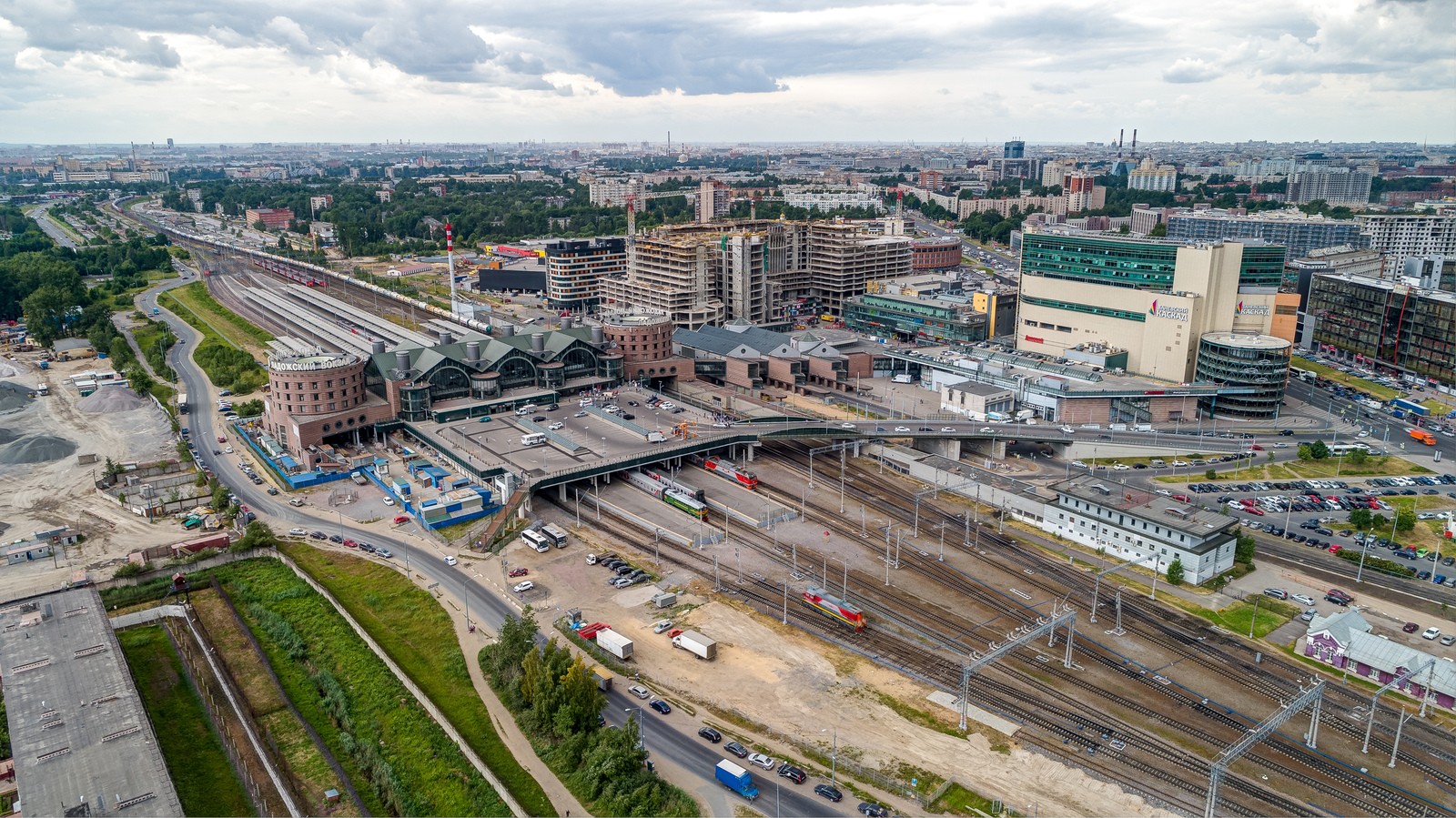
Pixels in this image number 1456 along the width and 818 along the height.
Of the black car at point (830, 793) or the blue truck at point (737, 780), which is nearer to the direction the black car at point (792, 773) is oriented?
the blue truck

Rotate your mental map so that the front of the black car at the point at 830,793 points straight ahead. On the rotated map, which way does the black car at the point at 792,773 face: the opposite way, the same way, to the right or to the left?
the same way

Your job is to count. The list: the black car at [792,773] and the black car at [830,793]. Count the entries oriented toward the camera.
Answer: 0

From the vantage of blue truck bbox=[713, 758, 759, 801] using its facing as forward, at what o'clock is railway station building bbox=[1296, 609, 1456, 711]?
The railway station building is roughly at 10 o'clock from the blue truck.

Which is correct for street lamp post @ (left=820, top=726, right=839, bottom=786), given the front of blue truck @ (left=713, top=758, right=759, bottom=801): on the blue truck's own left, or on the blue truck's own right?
on the blue truck's own left

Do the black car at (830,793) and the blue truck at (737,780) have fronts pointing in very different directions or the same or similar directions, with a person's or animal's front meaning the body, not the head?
very different directions

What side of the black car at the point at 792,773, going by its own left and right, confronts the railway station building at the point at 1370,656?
right

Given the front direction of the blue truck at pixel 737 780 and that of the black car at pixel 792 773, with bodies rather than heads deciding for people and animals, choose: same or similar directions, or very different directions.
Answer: very different directions

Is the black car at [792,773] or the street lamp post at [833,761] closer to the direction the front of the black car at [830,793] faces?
the black car

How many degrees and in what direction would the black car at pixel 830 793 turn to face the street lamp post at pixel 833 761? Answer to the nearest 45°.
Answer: approximately 45° to its right

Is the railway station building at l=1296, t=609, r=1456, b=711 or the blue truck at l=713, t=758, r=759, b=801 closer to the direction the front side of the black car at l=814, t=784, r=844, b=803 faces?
the blue truck

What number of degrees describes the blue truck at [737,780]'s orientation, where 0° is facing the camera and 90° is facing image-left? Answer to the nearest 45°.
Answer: approximately 315°

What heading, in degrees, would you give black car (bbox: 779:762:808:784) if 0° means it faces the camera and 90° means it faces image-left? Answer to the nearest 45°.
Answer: approximately 135°

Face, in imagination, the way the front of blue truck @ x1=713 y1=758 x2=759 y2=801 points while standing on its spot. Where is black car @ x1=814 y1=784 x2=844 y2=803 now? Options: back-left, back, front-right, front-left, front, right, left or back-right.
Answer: front-left

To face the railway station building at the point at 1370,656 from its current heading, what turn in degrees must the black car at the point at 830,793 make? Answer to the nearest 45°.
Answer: approximately 90° to its right

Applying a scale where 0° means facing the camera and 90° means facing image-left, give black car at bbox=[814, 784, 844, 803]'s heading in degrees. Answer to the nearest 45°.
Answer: approximately 135°
